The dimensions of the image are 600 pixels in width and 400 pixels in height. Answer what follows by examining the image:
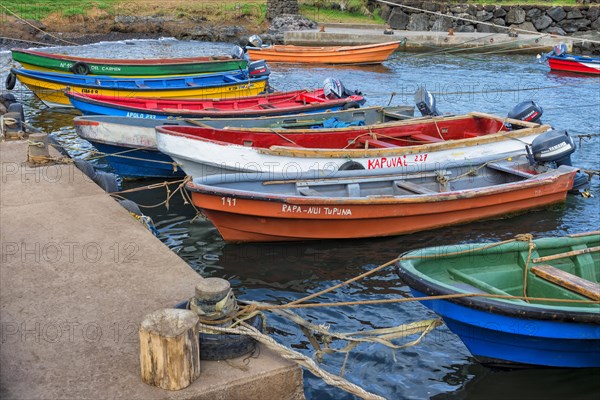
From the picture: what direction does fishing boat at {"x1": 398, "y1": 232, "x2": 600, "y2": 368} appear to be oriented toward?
to the viewer's left

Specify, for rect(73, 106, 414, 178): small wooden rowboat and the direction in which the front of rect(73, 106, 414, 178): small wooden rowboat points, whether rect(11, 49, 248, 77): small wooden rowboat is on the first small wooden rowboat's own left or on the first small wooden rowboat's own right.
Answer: on the first small wooden rowboat's own right

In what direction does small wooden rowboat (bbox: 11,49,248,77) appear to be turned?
to the viewer's left

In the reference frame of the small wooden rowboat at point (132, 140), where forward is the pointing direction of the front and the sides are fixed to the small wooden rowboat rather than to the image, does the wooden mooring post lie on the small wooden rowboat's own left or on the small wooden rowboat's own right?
on the small wooden rowboat's own left

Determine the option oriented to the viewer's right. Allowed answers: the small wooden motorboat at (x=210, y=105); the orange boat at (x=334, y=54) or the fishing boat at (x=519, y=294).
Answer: the orange boat

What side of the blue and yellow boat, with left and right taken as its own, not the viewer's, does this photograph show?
left

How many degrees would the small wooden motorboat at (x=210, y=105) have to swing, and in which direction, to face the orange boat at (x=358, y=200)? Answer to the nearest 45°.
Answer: approximately 90° to its left

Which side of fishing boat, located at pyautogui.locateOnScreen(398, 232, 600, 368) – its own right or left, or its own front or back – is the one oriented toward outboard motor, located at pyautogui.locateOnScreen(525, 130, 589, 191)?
right

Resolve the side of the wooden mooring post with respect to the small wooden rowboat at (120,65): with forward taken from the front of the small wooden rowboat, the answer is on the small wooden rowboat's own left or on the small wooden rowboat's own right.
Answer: on the small wooden rowboat's own left

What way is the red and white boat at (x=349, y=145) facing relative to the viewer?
to the viewer's left

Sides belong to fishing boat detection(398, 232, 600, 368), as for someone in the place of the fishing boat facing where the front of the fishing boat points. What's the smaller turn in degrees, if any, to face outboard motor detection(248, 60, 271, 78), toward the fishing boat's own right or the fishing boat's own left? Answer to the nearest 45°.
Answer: approximately 45° to the fishing boat's own right

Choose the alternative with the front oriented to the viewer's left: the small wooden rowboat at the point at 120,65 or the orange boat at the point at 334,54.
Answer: the small wooden rowboat

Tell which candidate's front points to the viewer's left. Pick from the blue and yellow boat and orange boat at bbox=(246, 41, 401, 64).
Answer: the blue and yellow boat

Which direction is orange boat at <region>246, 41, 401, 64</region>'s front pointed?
to the viewer's right

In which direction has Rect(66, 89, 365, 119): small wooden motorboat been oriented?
to the viewer's left

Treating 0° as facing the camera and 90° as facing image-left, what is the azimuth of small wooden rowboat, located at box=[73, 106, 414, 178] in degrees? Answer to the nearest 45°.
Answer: approximately 90°

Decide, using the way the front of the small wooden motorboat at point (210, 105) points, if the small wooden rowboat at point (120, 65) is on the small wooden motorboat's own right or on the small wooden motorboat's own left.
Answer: on the small wooden motorboat's own right
